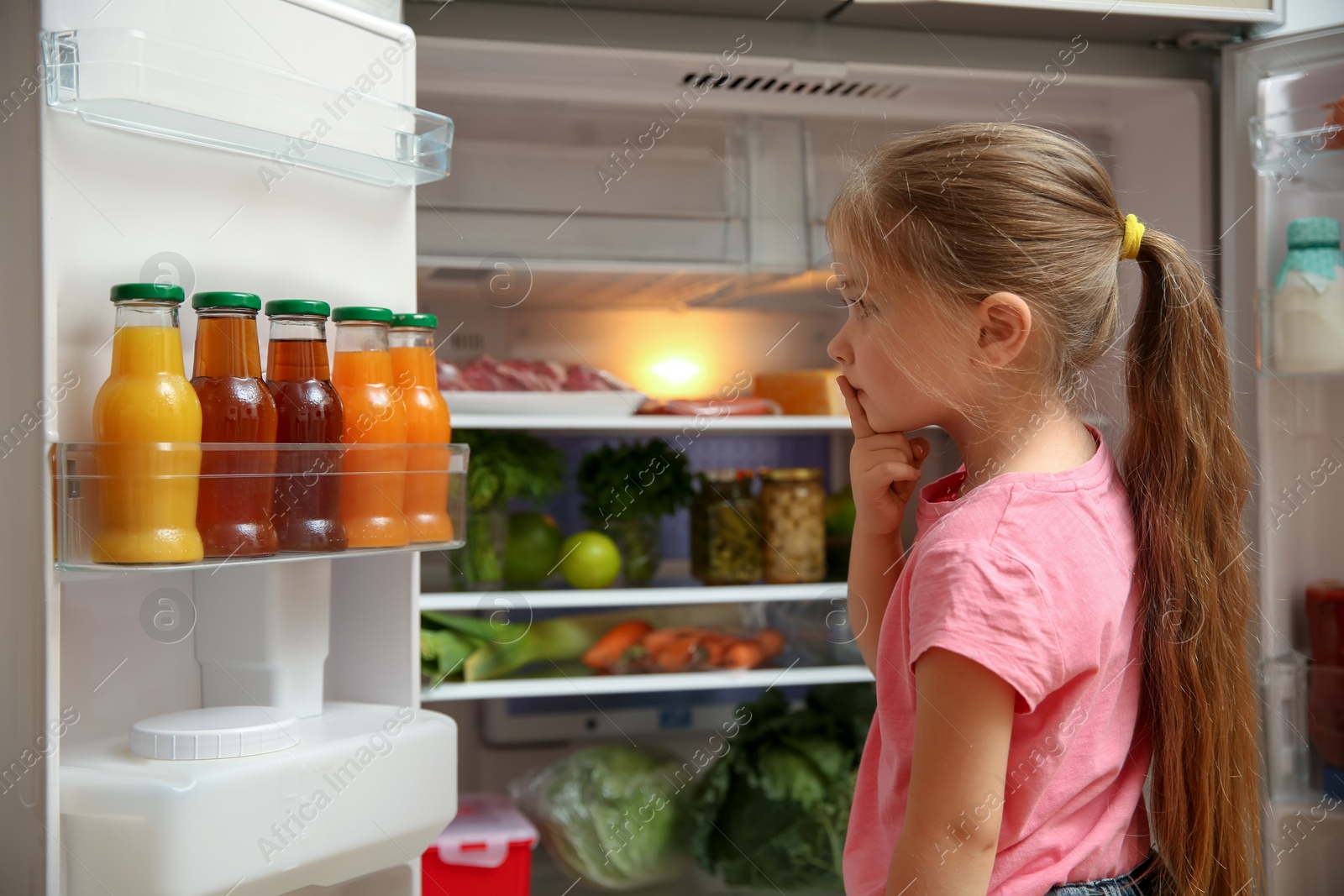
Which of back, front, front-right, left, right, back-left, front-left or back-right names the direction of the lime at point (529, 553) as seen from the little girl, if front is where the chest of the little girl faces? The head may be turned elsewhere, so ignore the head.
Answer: front-right

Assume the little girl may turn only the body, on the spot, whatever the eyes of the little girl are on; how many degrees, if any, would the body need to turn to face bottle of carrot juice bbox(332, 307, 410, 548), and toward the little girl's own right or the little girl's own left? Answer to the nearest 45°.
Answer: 0° — they already face it

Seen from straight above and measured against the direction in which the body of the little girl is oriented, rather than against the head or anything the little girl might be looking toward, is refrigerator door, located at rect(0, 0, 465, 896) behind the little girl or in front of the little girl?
in front

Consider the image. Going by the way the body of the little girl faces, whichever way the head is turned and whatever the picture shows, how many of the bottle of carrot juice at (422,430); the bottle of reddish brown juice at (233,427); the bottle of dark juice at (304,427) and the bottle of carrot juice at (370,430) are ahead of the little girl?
4

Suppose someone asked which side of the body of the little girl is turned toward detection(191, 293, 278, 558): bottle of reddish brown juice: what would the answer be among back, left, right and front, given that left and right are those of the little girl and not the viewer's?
front

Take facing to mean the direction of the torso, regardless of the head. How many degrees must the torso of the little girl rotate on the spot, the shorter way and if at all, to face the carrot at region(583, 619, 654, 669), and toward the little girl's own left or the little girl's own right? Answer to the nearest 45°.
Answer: approximately 45° to the little girl's own right

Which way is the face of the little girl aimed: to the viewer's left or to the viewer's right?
to the viewer's left

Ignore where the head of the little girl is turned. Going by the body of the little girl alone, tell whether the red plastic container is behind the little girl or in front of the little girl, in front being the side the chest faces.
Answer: in front

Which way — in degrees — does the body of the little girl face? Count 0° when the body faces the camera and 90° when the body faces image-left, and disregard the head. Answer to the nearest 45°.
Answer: approximately 90°
